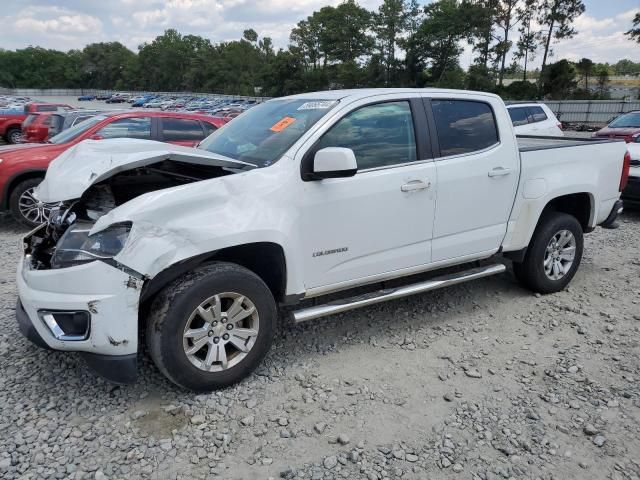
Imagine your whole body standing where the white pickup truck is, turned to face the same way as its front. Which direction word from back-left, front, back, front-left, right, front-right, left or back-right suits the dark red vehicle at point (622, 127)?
back

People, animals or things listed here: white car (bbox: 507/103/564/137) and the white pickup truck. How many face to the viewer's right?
0

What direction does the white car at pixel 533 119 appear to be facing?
to the viewer's left

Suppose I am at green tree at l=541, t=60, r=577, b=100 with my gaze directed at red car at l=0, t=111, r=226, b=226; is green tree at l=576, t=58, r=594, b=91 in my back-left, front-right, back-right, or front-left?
back-left

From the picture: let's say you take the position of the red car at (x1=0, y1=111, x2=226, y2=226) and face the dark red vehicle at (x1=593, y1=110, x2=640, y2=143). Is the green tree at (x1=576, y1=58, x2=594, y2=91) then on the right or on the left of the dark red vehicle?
left

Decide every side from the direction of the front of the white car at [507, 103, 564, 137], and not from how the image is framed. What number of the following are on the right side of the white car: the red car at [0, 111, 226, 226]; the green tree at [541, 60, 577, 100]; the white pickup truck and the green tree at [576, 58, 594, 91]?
2

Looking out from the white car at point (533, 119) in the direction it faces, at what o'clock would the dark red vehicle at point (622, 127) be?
The dark red vehicle is roughly at 5 o'clock from the white car.

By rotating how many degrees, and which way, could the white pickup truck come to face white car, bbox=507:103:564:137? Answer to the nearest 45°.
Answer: approximately 180°

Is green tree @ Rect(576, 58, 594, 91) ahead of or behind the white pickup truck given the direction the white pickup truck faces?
behind

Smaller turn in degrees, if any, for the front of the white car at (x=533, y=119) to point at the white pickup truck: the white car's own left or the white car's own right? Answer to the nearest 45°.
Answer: approximately 90° to the white car's own left

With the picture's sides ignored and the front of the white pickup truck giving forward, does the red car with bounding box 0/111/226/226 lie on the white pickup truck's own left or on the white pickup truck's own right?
on the white pickup truck's own right
